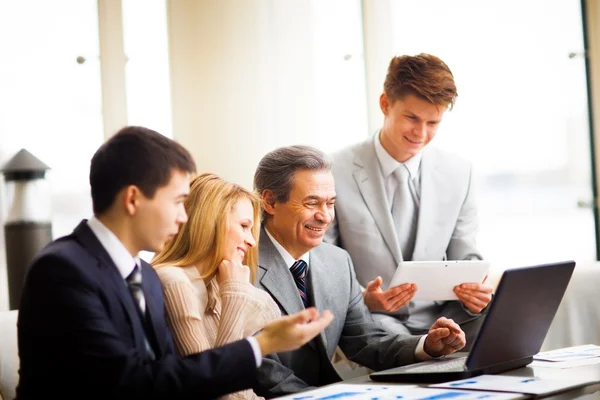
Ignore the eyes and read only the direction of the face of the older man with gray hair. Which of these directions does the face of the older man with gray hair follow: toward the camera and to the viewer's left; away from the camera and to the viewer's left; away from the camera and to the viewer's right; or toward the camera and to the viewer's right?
toward the camera and to the viewer's right

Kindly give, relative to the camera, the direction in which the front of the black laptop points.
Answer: facing away from the viewer and to the left of the viewer

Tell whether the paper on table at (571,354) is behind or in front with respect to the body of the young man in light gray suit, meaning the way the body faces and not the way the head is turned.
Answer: in front

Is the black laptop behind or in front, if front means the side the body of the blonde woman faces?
in front

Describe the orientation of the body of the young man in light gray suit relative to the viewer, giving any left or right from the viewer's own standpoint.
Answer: facing the viewer and to the right of the viewer

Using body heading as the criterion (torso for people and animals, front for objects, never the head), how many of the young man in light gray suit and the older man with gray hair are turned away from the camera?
0

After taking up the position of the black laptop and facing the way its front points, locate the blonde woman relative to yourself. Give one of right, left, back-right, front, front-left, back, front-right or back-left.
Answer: front-left

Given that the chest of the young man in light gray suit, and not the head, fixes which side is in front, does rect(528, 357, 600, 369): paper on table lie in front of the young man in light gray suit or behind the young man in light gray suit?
in front

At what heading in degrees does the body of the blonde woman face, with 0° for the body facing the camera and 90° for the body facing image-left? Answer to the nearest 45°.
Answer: approximately 315°
